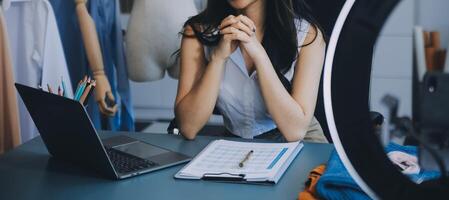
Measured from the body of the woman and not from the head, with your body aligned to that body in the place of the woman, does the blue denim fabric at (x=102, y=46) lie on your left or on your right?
on your right

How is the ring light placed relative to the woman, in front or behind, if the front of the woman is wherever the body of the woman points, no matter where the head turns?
in front

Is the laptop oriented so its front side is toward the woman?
yes

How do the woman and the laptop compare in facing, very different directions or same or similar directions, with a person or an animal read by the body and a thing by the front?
very different directions

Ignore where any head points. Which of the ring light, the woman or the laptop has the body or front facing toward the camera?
the woman

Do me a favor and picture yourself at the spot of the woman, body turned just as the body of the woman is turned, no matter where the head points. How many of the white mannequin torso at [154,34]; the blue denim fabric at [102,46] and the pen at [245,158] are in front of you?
1

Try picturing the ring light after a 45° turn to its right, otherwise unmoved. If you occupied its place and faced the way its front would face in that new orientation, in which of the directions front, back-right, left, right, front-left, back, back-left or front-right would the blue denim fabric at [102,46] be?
front-left

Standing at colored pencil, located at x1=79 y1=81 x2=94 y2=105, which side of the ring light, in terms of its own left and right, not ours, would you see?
front

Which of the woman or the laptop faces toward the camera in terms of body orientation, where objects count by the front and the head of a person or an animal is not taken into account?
the woman

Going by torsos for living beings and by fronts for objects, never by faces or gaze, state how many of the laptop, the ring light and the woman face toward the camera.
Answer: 1

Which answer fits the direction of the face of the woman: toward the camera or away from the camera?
toward the camera

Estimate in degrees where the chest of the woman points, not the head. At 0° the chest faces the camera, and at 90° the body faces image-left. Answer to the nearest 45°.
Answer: approximately 0°

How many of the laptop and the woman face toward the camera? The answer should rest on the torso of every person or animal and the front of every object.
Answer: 1

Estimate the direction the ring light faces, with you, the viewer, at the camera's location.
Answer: facing away from the viewer and to the left of the viewer

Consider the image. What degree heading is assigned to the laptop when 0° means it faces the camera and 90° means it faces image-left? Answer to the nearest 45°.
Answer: approximately 225°
